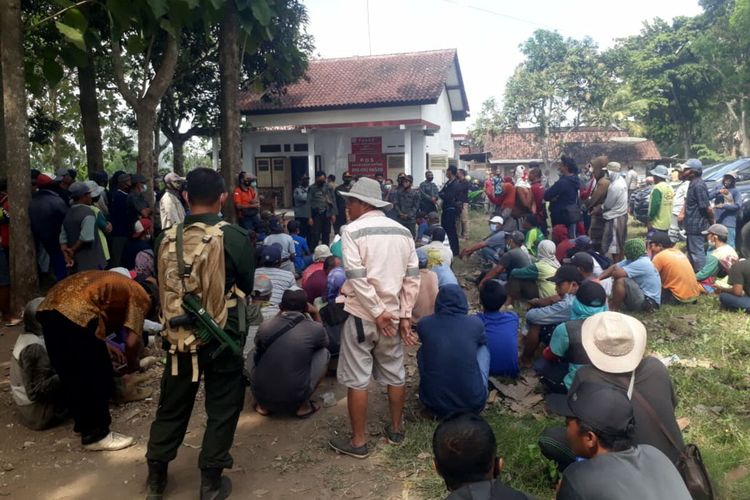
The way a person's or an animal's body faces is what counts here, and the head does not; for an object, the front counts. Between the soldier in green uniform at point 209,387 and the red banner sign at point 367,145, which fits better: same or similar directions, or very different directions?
very different directions

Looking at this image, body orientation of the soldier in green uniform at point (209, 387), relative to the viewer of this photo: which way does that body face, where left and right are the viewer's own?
facing away from the viewer

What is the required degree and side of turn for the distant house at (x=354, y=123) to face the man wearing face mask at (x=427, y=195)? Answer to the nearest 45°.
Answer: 0° — it already faces them

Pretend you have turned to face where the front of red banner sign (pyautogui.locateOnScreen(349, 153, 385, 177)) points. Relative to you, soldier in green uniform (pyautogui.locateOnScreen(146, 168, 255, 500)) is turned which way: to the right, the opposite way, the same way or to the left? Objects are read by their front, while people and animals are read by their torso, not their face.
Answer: the opposite way

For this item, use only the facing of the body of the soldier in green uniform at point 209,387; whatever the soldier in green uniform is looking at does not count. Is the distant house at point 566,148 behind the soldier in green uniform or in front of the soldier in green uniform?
in front

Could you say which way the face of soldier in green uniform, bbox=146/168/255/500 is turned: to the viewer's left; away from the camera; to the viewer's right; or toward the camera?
away from the camera

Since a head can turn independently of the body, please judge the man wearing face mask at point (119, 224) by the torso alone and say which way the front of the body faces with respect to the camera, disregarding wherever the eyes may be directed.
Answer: to the viewer's right

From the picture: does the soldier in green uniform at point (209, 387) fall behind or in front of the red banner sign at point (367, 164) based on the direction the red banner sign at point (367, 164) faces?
in front

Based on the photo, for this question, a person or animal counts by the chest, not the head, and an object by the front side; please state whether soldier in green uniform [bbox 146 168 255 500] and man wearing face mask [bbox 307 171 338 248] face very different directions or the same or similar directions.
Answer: very different directions

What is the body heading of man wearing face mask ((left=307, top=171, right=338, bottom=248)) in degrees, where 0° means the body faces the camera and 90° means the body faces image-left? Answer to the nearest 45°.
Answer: approximately 0°
